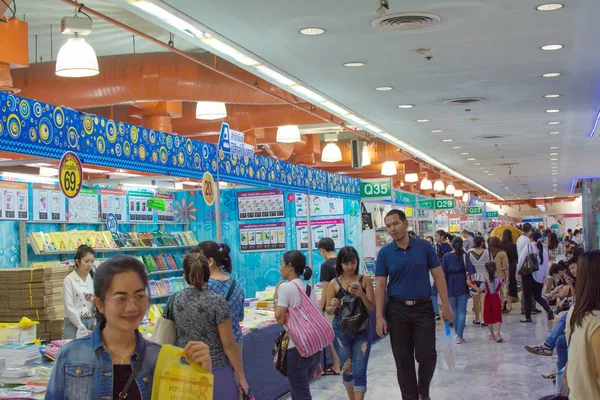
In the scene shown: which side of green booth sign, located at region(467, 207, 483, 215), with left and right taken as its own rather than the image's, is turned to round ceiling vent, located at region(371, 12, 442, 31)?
front

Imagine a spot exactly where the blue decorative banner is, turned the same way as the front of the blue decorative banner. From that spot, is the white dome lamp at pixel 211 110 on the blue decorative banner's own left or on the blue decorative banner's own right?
on the blue decorative banner's own left

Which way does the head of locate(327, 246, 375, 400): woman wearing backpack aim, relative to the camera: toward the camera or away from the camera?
toward the camera

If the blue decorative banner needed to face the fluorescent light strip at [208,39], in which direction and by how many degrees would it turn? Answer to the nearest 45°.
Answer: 0° — it already faces it

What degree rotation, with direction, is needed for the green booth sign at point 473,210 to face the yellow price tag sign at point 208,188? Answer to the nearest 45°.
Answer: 0° — it already faces it

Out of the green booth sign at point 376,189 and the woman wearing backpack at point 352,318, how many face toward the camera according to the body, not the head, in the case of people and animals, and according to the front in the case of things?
2

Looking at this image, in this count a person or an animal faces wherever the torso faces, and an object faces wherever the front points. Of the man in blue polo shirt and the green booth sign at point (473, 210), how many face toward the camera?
2

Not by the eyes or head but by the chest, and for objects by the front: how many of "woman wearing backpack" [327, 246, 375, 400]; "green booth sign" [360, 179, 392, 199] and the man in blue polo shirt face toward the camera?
3

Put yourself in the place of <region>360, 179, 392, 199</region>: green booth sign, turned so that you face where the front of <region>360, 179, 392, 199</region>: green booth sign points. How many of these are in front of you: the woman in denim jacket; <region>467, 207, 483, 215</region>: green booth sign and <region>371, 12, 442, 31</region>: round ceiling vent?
2

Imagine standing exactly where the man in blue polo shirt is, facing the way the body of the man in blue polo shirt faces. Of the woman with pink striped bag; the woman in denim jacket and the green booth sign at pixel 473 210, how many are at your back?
1

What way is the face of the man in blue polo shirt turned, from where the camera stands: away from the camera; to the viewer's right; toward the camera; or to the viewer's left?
toward the camera

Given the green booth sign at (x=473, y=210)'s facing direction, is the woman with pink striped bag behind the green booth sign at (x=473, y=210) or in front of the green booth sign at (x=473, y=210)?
in front

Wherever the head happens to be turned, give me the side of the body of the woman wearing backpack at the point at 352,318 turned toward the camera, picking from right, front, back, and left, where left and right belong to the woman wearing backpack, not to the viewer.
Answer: front

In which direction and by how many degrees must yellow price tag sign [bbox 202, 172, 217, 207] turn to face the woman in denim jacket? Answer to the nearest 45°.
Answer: approximately 45° to its right

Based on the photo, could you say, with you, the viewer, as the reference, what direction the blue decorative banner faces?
facing the viewer and to the right of the viewer

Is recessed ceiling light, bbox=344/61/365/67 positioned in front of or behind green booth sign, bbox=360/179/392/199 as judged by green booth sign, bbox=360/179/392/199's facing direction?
in front

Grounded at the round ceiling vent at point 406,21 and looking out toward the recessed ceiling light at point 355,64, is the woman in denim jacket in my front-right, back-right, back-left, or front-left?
back-left

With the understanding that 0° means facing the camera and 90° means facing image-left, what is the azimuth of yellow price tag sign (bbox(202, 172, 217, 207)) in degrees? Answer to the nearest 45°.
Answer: approximately 315°
